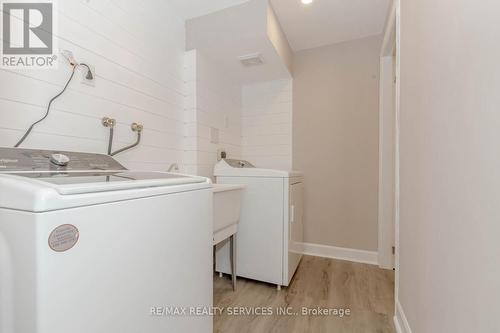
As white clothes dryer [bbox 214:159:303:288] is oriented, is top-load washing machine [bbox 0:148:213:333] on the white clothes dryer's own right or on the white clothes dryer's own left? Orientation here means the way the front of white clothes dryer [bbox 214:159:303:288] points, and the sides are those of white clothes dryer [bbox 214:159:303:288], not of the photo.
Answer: on the white clothes dryer's own right

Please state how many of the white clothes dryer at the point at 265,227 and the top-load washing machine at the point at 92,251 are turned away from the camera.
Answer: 0

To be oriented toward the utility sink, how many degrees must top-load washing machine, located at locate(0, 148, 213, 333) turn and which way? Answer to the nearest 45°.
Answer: approximately 90° to its left

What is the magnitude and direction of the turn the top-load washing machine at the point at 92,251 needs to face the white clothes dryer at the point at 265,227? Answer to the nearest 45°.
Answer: approximately 90° to its left
